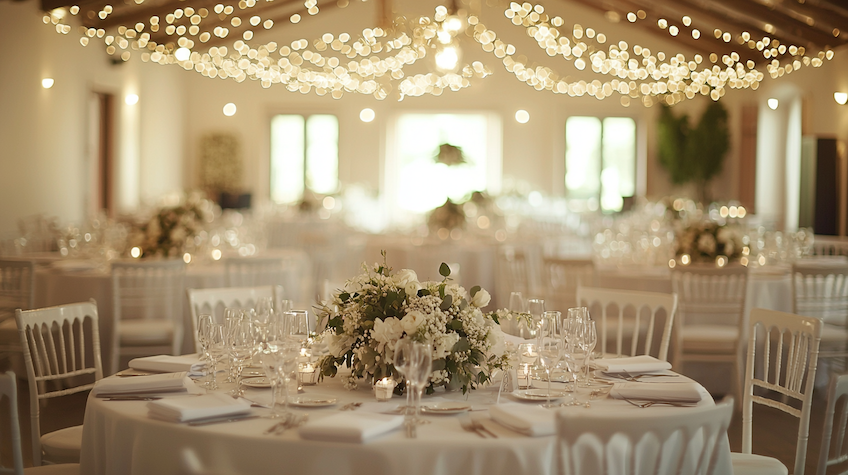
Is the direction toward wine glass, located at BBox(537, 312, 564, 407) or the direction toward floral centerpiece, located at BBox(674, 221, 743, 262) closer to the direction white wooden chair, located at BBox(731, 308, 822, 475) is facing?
the wine glass

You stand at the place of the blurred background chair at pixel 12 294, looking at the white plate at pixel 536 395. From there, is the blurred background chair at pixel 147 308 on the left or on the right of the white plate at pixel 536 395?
left

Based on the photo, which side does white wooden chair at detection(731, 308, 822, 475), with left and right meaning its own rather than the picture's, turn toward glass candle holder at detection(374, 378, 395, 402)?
front

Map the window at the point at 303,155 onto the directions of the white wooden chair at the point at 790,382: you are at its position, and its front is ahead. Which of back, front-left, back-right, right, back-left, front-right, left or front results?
right

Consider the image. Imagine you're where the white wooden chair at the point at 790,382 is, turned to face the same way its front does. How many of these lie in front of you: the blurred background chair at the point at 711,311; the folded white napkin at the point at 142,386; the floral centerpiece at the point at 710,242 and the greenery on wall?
1

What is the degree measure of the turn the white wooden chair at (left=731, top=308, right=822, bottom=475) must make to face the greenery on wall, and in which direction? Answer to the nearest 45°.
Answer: approximately 135° to its right
